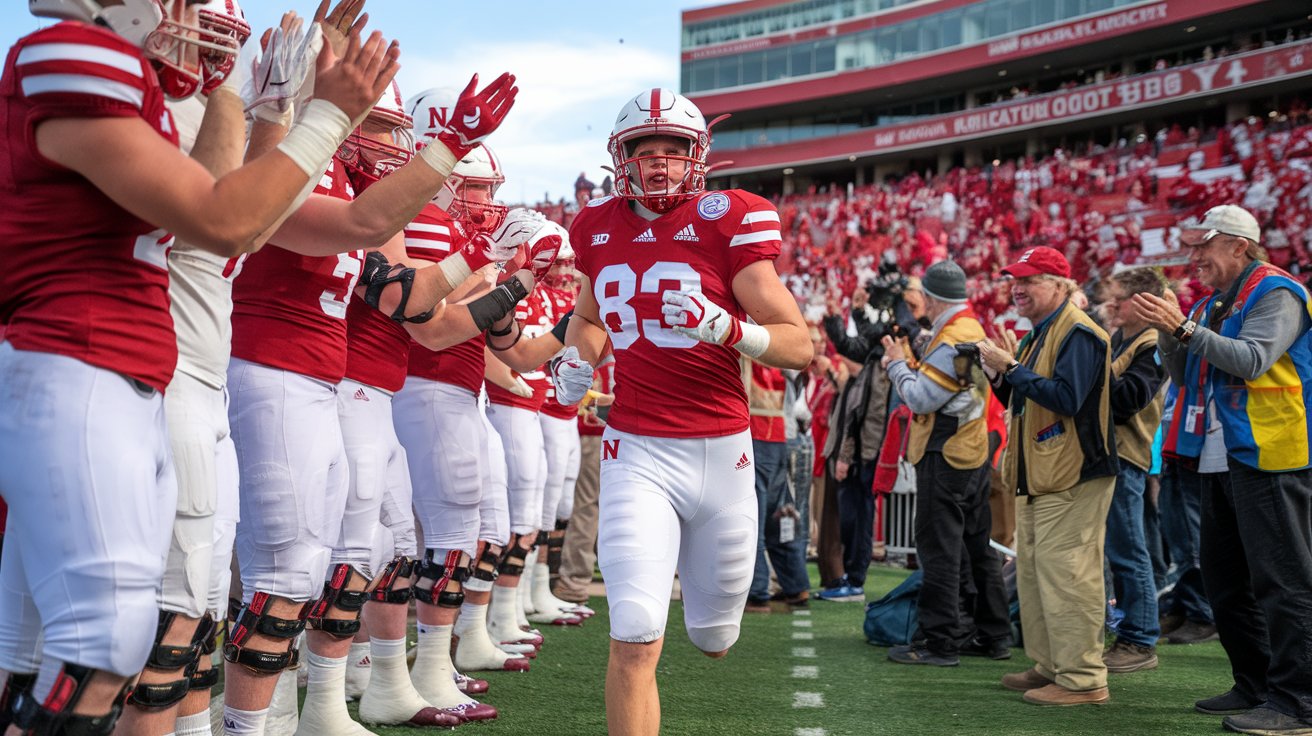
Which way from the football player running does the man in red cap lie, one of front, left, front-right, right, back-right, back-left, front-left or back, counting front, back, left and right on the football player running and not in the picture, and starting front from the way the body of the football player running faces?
back-left

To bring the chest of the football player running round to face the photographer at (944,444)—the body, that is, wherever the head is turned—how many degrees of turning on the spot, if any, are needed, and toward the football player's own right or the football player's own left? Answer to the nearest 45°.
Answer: approximately 135° to the football player's own left

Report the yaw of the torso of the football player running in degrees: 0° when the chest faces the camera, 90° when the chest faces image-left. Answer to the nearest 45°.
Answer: approximately 0°

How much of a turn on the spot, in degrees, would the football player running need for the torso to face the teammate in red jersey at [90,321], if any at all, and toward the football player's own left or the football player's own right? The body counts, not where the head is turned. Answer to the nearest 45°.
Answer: approximately 45° to the football player's own right

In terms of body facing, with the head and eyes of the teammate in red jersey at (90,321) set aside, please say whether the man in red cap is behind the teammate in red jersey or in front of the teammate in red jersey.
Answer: in front

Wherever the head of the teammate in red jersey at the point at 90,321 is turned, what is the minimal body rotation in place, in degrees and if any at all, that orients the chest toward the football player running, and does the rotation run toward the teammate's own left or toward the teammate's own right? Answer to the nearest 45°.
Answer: approximately 45° to the teammate's own left

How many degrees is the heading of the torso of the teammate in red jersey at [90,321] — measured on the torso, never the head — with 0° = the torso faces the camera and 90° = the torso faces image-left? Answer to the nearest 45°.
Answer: approximately 270°

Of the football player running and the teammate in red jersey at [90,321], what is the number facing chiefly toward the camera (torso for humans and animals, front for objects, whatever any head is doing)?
1

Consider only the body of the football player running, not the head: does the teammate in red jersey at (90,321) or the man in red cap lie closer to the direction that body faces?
the teammate in red jersey

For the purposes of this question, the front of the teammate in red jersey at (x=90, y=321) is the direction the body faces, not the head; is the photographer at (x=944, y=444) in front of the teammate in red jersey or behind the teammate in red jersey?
in front
